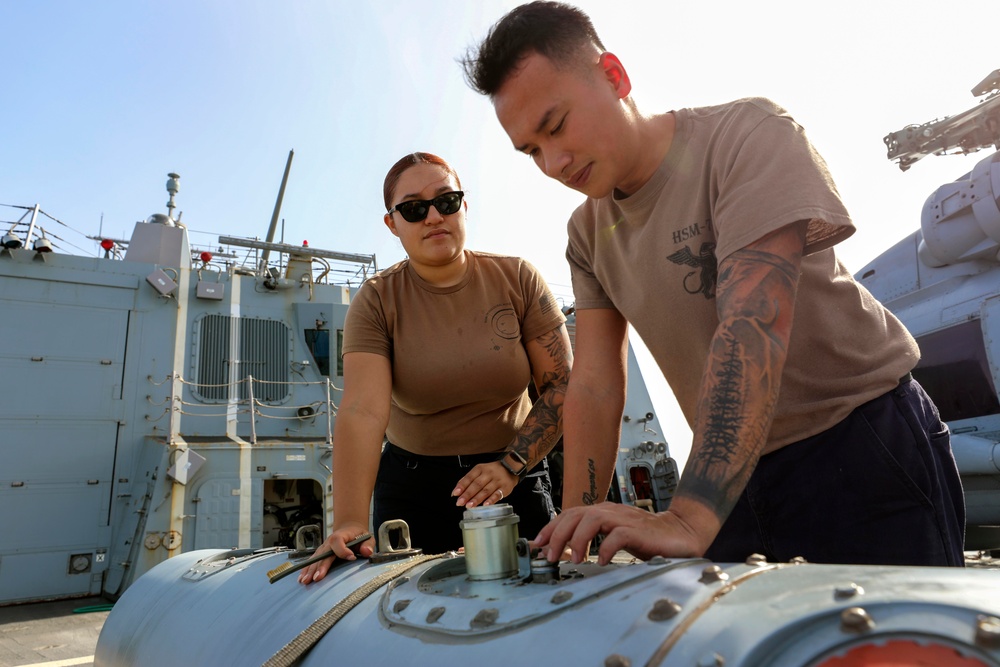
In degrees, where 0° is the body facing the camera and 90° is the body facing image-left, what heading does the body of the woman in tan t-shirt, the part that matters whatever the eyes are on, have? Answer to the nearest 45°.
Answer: approximately 0°

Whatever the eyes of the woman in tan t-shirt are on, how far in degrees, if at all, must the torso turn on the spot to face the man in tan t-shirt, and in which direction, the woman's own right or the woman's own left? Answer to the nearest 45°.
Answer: approximately 45° to the woman's own left

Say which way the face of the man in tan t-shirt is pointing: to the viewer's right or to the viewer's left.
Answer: to the viewer's left

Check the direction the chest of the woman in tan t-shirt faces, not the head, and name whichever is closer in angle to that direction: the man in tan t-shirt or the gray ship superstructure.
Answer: the man in tan t-shirt

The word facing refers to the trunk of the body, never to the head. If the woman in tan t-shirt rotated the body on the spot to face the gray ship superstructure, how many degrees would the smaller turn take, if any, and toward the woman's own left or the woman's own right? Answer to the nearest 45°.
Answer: approximately 135° to the woman's own right

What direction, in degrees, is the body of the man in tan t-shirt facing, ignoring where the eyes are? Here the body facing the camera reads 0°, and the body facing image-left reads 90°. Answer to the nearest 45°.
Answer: approximately 45°

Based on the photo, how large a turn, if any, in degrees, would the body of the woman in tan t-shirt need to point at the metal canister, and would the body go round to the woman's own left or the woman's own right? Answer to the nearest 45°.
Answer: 0° — they already face it

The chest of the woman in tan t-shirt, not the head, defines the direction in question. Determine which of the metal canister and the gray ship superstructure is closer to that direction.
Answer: the metal canister
